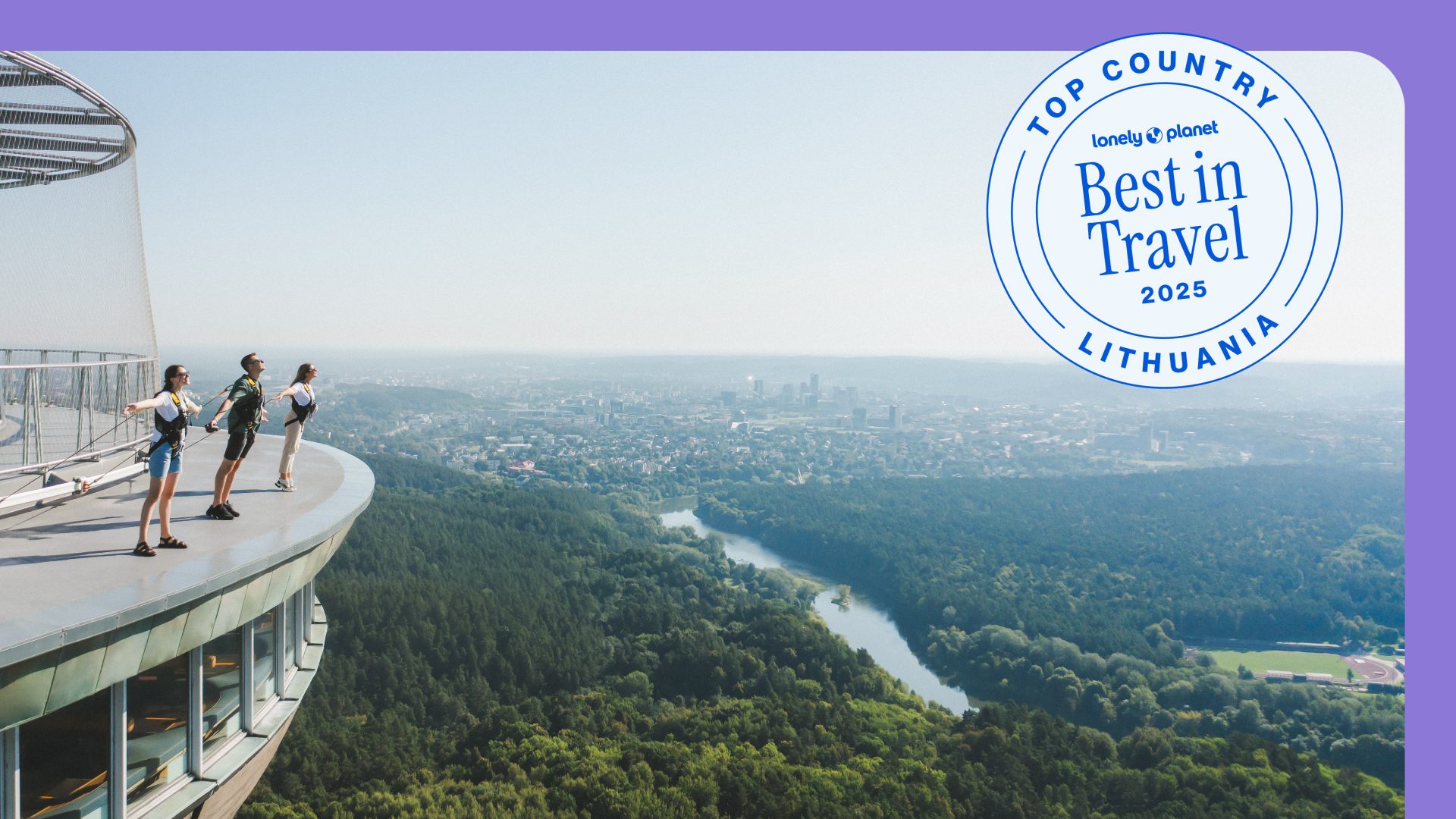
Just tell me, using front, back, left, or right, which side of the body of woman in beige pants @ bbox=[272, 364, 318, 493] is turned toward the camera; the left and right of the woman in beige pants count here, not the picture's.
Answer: right

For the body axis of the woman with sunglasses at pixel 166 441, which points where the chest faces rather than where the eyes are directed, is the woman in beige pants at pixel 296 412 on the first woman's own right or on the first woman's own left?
on the first woman's own left

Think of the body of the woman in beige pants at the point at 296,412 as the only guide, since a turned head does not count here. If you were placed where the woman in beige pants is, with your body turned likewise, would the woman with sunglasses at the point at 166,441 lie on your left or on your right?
on your right

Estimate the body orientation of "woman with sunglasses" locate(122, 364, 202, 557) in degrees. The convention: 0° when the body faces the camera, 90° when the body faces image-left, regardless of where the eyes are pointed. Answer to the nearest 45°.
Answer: approximately 315°
